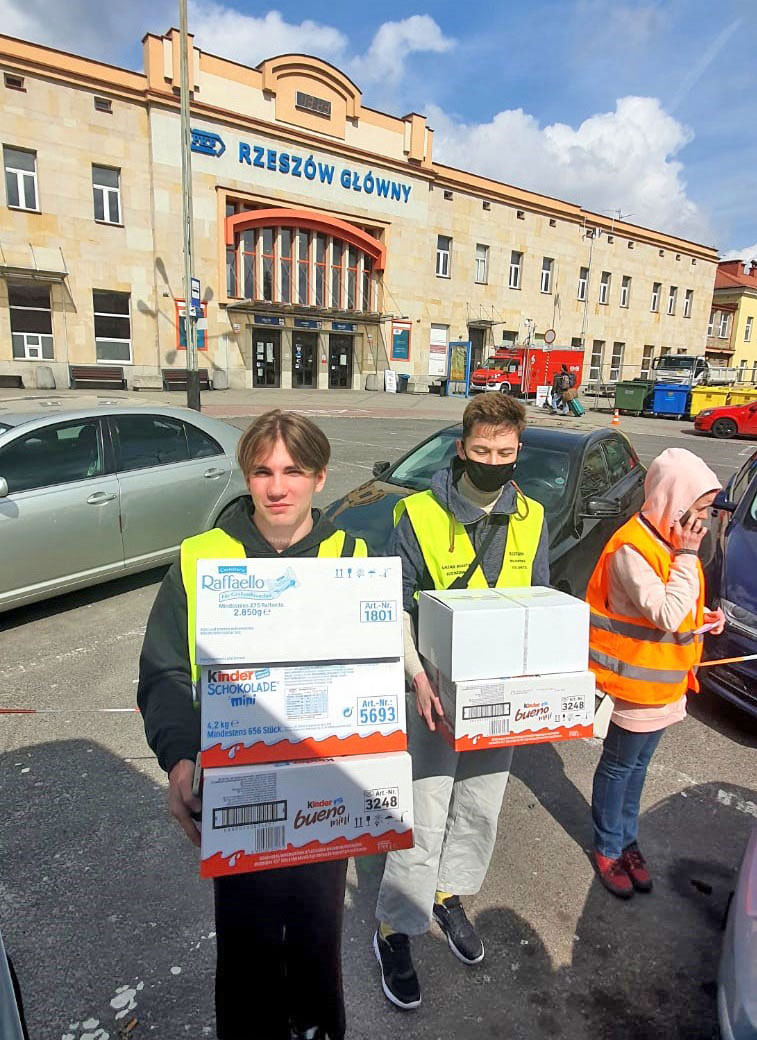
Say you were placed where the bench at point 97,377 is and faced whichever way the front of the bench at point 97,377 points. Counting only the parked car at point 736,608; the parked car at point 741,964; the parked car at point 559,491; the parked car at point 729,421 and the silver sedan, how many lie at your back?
0

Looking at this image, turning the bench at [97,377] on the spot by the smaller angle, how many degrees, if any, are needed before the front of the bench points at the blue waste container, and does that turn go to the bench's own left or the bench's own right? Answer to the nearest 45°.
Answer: approximately 90° to the bench's own left

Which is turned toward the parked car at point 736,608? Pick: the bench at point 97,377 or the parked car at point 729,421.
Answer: the bench

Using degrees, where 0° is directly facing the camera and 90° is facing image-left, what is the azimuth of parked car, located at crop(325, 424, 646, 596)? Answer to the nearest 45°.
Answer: approximately 45°

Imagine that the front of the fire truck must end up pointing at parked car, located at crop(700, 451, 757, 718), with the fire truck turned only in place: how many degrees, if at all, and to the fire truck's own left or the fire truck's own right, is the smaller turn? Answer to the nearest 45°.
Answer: approximately 45° to the fire truck's own left

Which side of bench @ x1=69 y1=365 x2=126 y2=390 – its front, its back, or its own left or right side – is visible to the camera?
front

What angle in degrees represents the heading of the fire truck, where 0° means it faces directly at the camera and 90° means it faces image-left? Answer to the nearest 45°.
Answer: approximately 45°

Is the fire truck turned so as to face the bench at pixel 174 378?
yes

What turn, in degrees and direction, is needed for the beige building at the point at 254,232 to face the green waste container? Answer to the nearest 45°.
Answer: approximately 45° to its left

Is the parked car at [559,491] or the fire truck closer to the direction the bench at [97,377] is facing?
the parked car

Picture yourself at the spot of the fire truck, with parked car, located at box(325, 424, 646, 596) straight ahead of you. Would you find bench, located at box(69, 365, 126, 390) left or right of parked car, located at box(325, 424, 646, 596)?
right

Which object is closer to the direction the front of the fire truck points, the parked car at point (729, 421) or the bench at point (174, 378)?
the bench

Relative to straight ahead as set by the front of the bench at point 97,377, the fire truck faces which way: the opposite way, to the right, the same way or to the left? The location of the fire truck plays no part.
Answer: to the right

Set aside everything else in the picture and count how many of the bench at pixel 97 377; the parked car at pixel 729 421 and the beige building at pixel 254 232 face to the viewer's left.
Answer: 1

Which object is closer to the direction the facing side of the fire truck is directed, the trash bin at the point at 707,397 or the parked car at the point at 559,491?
the parked car

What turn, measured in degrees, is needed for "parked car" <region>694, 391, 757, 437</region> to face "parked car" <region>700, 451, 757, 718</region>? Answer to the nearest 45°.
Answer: approximately 90° to its left

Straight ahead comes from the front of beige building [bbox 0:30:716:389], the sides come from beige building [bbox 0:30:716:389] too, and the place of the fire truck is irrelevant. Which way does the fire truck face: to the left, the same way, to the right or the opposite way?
to the right

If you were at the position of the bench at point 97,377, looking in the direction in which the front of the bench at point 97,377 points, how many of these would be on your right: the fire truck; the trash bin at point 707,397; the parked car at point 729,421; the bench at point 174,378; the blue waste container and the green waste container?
0

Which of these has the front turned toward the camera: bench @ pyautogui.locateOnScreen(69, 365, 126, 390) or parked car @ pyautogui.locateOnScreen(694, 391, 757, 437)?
the bench

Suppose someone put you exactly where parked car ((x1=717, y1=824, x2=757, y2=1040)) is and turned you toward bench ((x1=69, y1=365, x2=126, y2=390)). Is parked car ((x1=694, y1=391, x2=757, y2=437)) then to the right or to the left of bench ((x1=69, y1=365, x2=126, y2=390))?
right

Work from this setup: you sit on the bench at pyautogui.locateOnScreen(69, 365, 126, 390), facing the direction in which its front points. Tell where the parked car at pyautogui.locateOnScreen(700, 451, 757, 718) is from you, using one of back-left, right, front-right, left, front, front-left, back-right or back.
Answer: front

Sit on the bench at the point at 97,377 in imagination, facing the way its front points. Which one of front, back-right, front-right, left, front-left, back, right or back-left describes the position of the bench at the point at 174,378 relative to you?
left

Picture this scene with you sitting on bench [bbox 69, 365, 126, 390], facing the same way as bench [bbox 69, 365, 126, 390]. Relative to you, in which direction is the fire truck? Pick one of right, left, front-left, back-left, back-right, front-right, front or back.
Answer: left
